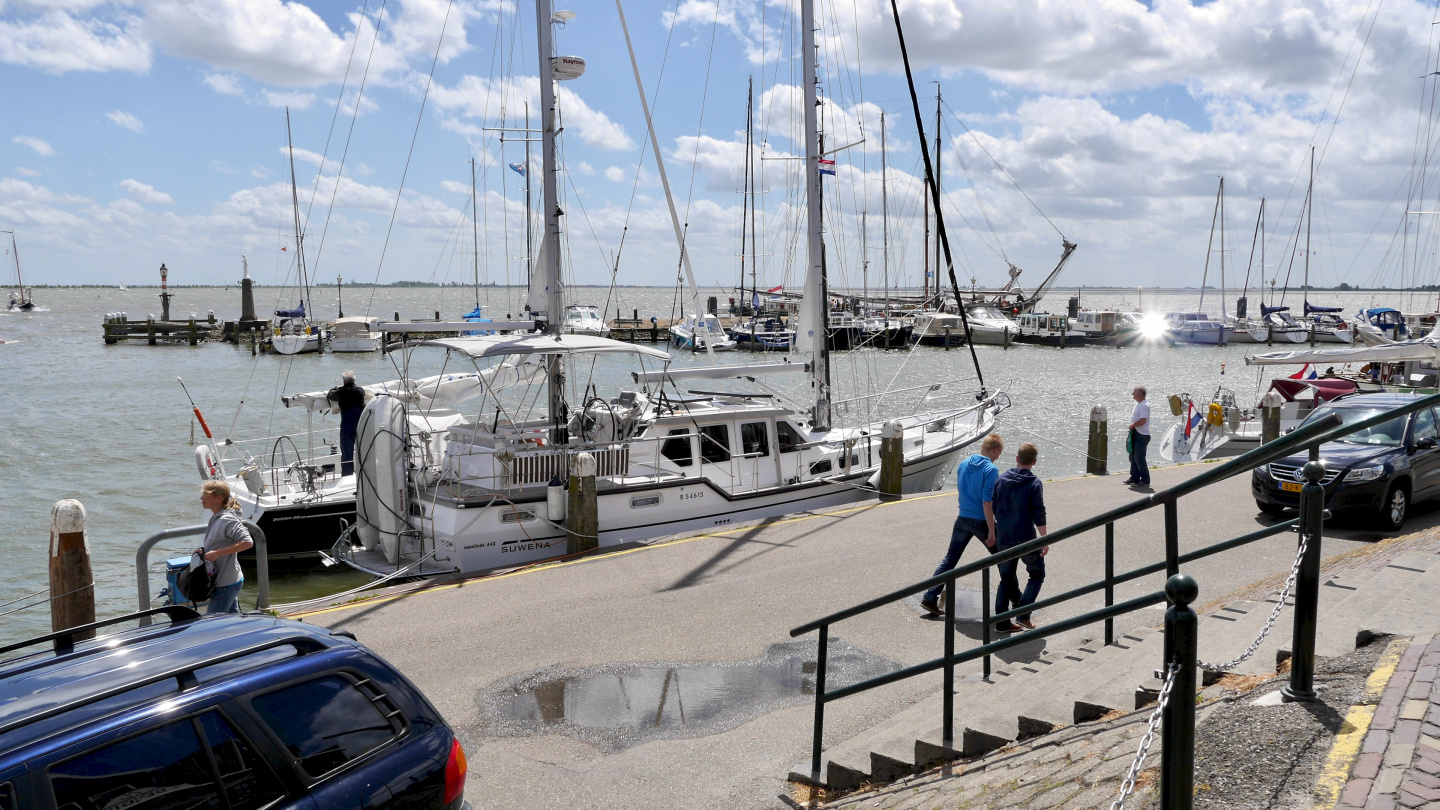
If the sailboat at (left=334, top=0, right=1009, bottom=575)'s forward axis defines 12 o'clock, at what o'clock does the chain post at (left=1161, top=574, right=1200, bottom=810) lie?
The chain post is roughly at 4 o'clock from the sailboat.

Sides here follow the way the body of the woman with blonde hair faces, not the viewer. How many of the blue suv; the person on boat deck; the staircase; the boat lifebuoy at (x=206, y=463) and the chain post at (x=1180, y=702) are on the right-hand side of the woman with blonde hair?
2

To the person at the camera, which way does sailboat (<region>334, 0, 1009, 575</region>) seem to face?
facing away from the viewer and to the right of the viewer

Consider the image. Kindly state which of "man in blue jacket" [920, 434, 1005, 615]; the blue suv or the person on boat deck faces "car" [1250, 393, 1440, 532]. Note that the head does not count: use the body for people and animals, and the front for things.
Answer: the man in blue jacket

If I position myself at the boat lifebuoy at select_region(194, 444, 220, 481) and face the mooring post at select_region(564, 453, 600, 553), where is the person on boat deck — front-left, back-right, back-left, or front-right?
front-left

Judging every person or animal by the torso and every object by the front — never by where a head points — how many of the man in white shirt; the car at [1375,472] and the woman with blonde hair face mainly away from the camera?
0

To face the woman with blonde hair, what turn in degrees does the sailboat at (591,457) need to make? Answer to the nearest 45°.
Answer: approximately 135° to its right

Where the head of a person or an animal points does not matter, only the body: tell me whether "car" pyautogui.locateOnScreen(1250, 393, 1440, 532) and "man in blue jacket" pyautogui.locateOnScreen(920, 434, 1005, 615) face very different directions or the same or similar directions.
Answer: very different directions

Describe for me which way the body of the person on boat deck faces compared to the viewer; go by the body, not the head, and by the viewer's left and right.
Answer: facing away from the viewer

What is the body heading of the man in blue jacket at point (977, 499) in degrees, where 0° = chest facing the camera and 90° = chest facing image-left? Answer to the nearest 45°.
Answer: approximately 225°
